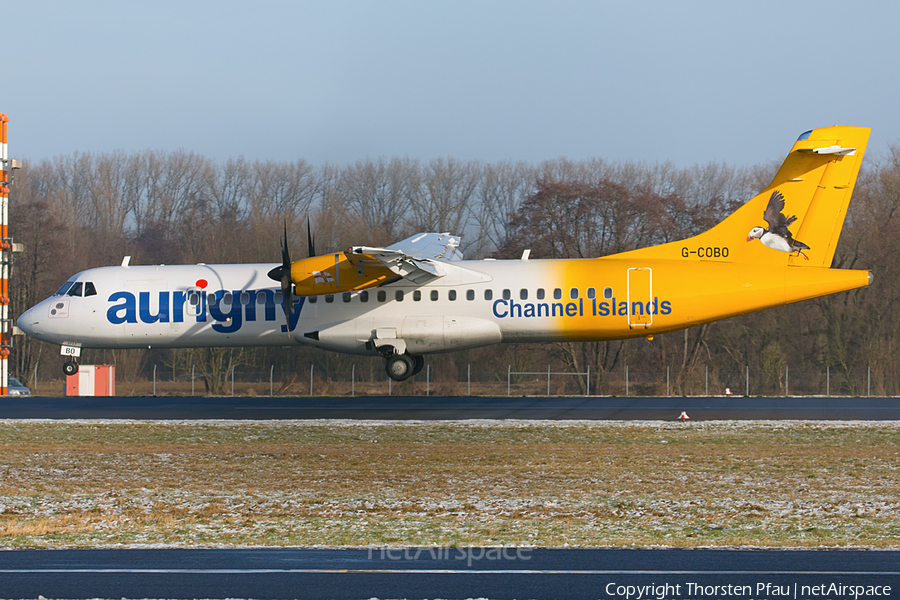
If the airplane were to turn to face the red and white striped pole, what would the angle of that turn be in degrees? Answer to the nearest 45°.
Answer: approximately 45° to its right

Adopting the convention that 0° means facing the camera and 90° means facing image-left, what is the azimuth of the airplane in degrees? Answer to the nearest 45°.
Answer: approximately 90°
